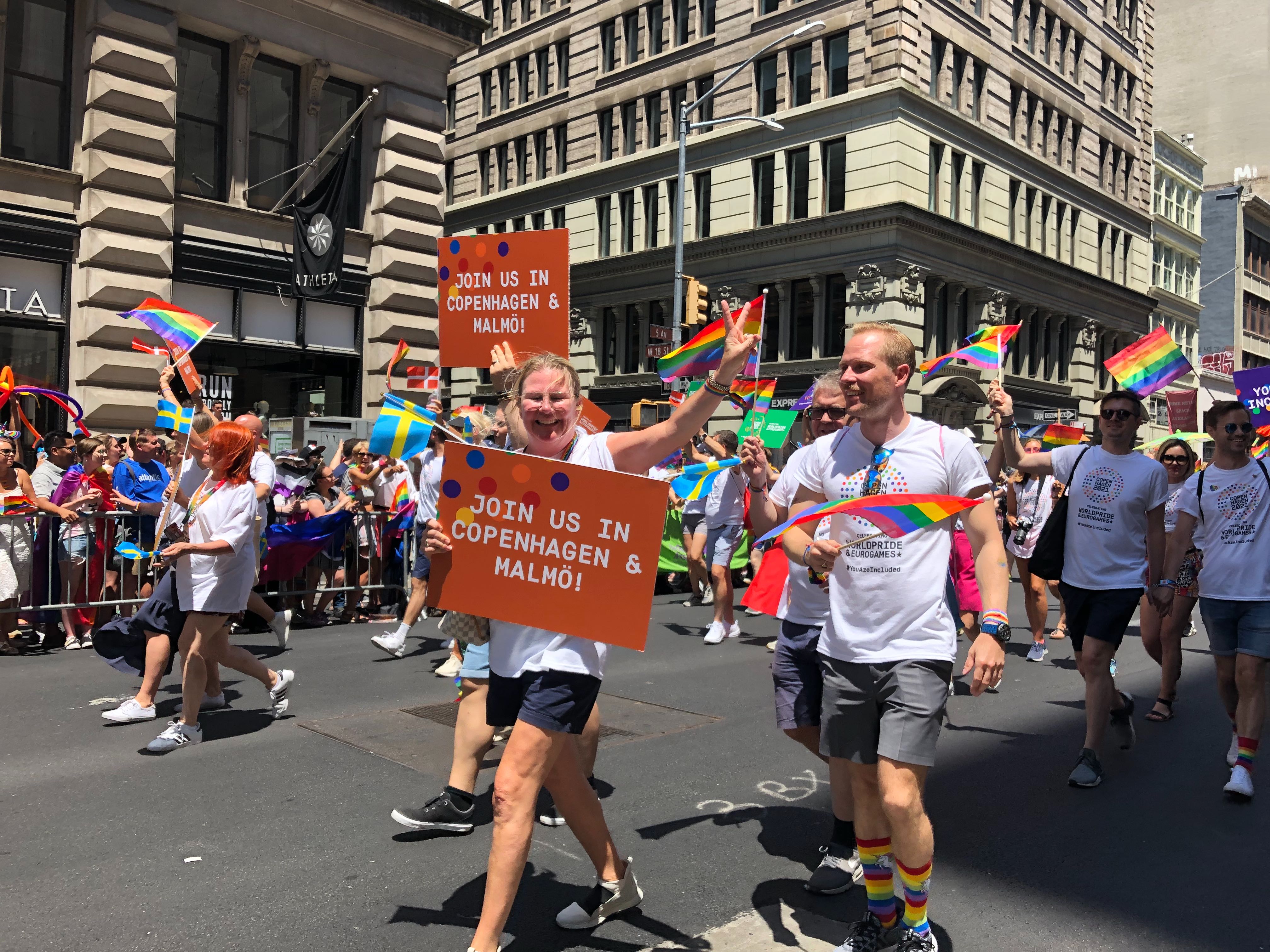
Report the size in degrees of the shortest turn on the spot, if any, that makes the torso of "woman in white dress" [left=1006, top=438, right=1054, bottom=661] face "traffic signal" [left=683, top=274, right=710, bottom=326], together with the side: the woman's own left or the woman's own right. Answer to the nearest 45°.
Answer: approximately 135° to the woman's own right

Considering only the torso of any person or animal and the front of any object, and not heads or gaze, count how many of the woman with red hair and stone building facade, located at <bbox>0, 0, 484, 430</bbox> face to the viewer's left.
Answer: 1

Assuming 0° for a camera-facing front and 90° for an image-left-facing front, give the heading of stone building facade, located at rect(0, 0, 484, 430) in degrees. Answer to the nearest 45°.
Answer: approximately 315°

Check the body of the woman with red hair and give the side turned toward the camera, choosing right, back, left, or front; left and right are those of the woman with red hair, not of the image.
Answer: left

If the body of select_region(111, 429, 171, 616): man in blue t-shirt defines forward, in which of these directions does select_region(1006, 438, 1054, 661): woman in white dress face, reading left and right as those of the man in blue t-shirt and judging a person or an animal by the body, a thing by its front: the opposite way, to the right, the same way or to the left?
to the right

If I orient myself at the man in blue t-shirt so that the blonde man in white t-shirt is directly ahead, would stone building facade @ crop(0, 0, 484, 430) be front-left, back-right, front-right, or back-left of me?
back-left

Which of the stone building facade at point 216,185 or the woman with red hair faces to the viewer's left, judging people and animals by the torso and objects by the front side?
the woman with red hair

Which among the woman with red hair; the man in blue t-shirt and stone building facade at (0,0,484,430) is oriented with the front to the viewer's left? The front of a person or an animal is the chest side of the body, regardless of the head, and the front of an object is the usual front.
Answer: the woman with red hair
